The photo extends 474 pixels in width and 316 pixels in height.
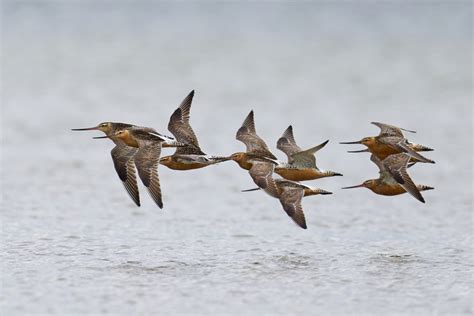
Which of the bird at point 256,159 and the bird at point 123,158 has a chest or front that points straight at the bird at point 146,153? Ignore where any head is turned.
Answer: the bird at point 256,159

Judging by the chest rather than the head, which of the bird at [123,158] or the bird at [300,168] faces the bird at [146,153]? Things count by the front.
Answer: the bird at [300,168]

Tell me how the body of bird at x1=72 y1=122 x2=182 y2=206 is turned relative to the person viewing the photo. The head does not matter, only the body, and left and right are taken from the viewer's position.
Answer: facing to the left of the viewer

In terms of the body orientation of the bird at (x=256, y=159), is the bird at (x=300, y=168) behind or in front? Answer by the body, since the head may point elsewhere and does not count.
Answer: behind

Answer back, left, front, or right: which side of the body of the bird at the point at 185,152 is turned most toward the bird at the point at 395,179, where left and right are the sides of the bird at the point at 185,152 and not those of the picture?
back

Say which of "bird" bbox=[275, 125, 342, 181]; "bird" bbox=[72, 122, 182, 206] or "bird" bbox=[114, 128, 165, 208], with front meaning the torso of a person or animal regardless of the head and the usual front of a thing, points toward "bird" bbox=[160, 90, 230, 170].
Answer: "bird" bbox=[275, 125, 342, 181]

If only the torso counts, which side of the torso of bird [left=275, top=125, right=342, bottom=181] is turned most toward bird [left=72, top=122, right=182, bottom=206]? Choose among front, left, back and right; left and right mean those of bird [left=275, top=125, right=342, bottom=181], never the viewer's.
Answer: front

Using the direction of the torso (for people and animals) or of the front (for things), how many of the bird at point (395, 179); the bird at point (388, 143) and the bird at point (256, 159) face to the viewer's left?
3

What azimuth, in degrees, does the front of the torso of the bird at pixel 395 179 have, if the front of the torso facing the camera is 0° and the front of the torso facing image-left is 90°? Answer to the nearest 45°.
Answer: approximately 90°

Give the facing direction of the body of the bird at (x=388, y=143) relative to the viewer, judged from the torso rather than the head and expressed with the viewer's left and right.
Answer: facing to the left of the viewer

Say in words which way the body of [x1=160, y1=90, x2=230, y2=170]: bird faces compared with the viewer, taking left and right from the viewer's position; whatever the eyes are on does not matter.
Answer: facing to the left of the viewer

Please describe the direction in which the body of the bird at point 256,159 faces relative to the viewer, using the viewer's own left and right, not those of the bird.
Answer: facing to the left of the viewer

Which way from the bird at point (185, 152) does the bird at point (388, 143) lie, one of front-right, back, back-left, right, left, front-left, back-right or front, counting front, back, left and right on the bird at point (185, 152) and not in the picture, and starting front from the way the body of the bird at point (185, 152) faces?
back

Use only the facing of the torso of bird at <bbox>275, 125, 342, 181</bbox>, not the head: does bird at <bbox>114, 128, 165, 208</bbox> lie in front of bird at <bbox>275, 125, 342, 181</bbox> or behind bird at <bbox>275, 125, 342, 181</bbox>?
in front

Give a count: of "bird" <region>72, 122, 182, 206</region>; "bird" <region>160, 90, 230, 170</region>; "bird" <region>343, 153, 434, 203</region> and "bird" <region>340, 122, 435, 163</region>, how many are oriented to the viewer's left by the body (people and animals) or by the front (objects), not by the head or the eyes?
4

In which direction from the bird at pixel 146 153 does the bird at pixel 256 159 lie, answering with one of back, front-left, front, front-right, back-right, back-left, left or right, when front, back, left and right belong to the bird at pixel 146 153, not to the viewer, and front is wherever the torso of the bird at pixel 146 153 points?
back

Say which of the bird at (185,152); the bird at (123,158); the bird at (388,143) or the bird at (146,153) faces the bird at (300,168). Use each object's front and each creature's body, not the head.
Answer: the bird at (388,143)

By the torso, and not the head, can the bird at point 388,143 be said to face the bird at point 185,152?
yes
